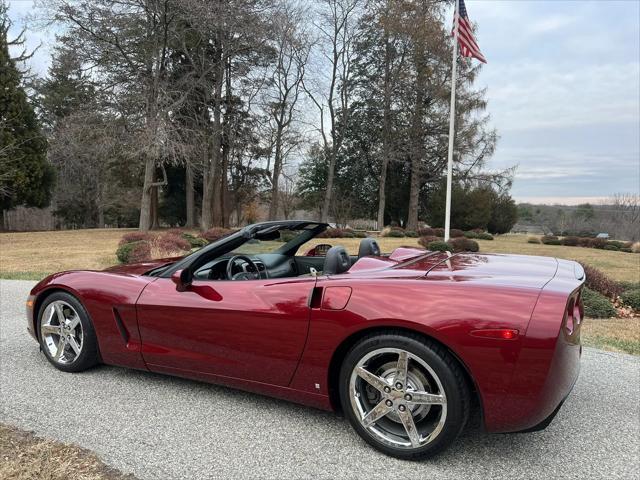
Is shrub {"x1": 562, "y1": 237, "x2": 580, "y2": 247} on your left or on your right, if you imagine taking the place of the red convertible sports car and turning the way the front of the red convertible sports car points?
on your right

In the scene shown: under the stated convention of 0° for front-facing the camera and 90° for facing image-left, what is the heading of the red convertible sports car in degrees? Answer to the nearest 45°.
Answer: approximately 135°

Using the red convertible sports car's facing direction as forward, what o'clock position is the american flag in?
The american flag is roughly at 2 o'clock from the red convertible sports car.

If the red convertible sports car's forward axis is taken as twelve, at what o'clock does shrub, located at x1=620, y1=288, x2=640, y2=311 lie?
The shrub is roughly at 3 o'clock from the red convertible sports car.

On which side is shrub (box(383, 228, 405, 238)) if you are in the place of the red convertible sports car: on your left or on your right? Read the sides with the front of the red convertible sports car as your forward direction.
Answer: on your right

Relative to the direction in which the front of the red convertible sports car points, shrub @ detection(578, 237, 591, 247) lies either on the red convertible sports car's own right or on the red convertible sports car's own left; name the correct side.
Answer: on the red convertible sports car's own right

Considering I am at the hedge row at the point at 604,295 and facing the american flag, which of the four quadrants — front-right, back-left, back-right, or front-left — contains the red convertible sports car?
back-left

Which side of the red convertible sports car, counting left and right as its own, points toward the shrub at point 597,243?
right

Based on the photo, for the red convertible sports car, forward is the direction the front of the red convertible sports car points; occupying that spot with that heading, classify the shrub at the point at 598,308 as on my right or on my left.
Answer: on my right
